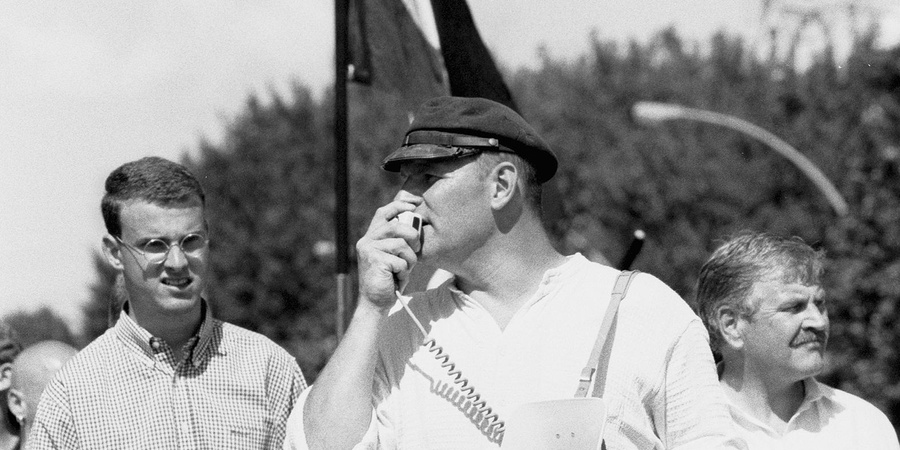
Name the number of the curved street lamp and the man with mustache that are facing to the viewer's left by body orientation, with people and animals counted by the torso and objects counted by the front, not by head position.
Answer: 1

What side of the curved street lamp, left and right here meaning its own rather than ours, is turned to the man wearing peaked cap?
left

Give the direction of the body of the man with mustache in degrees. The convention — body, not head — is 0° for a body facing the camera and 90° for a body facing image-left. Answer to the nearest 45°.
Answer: approximately 315°

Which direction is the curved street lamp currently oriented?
to the viewer's left

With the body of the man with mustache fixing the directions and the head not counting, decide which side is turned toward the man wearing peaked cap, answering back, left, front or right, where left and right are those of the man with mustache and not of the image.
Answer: right

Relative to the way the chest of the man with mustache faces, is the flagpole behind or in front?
behind

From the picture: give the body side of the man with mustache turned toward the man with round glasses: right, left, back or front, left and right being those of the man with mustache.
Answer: right

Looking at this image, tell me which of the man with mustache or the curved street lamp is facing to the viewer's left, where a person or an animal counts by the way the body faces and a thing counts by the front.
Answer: the curved street lamp

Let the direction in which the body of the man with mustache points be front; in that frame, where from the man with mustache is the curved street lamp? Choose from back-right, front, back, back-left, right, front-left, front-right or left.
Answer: back-left

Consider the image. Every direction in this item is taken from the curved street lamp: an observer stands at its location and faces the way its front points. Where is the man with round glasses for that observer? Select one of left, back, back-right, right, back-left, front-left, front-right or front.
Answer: left
